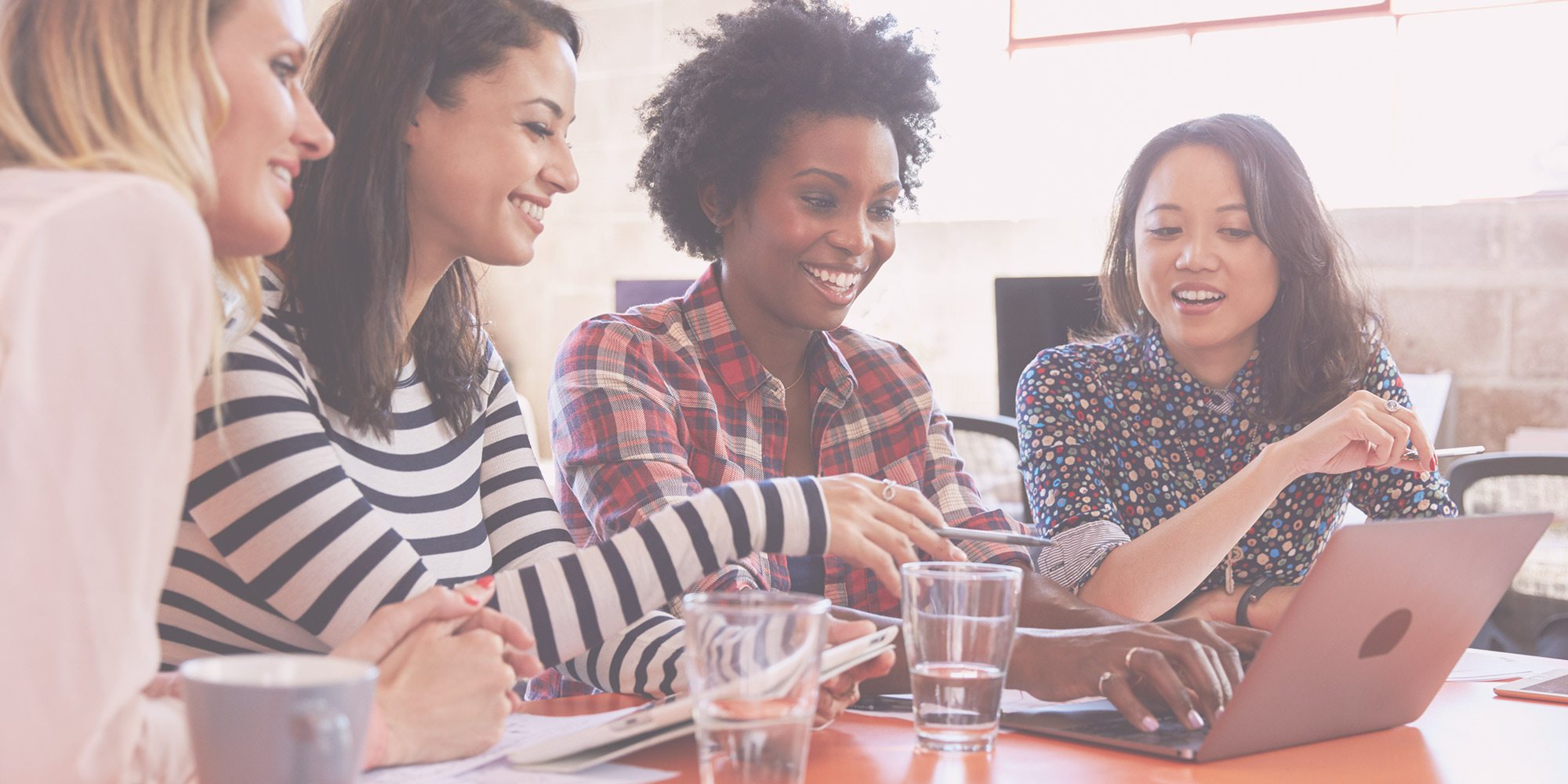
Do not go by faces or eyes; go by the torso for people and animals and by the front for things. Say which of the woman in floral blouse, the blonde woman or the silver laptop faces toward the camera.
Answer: the woman in floral blouse

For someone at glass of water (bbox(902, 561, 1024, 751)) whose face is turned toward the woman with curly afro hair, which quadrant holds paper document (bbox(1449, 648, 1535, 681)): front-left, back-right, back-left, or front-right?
front-right

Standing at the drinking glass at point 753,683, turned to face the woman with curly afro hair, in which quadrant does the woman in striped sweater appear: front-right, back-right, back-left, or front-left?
front-left

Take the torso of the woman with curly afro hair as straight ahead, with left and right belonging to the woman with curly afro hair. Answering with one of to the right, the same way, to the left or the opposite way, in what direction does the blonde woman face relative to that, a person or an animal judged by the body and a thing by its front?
to the left

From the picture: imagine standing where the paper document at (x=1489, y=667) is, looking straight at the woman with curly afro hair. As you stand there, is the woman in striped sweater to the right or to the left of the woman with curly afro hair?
left

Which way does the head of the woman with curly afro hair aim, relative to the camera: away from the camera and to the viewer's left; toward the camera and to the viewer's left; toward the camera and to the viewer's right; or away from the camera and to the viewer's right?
toward the camera and to the viewer's right

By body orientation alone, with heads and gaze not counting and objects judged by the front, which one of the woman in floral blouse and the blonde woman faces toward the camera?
the woman in floral blouse

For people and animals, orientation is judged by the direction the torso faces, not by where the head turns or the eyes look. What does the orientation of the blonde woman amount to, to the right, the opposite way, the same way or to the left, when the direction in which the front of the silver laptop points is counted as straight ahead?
to the right

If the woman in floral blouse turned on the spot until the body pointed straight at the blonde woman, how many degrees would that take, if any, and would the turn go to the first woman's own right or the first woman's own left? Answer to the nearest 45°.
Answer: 0° — they already face them

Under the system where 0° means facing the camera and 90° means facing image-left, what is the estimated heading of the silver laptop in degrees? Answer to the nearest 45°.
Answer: approximately 135°

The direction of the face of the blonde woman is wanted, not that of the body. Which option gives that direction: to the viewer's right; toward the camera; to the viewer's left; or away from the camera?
to the viewer's right

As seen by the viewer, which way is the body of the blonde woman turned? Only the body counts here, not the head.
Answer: to the viewer's right

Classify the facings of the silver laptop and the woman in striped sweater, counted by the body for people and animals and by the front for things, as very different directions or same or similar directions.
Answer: very different directions

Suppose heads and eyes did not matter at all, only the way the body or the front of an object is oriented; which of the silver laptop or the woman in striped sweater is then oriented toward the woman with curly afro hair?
the silver laptop

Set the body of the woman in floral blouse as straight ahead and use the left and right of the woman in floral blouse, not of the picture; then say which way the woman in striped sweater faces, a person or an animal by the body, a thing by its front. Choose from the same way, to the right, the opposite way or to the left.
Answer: to the left

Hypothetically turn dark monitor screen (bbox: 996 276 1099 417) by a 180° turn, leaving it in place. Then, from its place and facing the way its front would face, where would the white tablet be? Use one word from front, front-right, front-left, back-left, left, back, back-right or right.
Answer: back

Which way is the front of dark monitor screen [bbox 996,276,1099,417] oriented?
toward the camera
